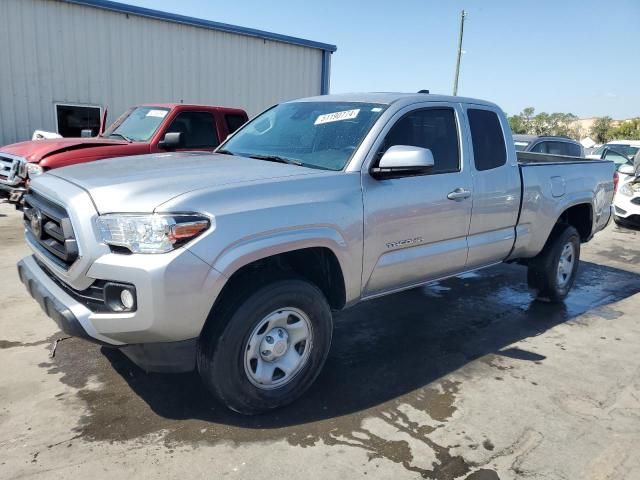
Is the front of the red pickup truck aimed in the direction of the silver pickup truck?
no

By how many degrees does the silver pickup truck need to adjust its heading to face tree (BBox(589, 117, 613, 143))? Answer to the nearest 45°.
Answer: approximately 180°

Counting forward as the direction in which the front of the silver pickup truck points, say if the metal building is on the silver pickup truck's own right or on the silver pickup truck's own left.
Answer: on the silver pickup truck's own right

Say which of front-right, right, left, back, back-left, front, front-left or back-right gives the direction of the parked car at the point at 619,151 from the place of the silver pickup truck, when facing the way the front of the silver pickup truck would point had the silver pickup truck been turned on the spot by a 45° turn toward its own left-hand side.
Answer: back-left

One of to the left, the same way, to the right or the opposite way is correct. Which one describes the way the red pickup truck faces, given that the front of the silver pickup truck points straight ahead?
the same way

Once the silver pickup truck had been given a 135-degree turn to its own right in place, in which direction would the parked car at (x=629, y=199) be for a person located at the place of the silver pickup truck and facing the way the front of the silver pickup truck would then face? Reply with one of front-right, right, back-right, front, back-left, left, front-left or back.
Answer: front-right

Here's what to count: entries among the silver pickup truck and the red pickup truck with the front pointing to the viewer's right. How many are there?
0

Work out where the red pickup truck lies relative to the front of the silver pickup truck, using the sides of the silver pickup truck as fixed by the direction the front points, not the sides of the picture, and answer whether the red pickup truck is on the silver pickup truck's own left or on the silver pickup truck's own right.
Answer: on the silver pickup truck's own right

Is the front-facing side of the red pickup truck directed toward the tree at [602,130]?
no

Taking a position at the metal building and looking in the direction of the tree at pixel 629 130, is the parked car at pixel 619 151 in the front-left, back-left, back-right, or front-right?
front-right

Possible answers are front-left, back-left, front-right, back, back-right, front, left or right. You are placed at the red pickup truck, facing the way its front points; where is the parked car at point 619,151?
back-left

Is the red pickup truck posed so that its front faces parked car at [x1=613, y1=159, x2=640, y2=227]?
no
